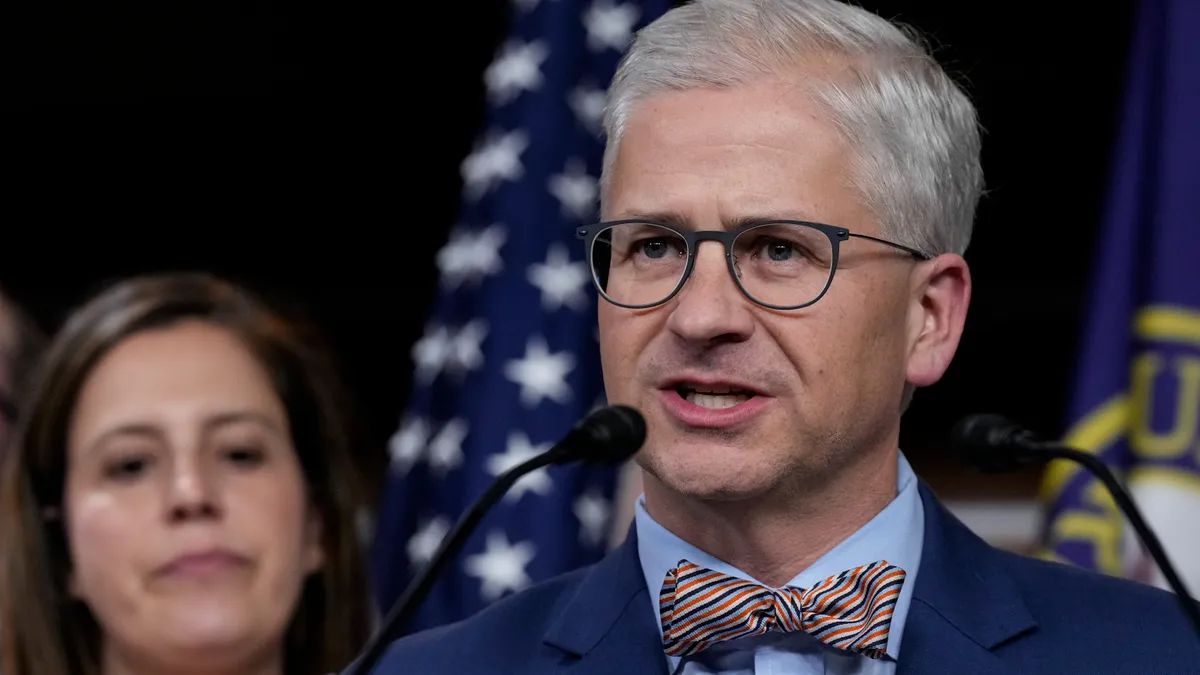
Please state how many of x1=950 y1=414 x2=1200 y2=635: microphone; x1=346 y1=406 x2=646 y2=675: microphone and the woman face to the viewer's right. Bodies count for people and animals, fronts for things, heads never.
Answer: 1

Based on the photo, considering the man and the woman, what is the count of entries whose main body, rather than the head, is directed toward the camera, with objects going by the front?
2

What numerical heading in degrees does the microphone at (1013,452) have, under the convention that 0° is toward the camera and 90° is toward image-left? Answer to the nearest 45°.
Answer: approximately 90°

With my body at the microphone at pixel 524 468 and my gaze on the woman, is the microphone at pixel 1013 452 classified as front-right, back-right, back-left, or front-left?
back-right

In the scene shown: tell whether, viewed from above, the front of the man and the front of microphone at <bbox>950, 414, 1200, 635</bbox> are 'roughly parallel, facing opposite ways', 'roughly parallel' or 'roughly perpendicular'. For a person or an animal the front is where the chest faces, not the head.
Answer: roughly perpendicular

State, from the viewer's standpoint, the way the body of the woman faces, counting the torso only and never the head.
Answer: toward the camera

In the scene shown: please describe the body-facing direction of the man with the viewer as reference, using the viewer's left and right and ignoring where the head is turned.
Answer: facing the viewer

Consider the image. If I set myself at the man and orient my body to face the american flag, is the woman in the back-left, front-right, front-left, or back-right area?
front-left

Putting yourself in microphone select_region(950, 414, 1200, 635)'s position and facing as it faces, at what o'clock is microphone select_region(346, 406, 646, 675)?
microphone select_region(346, 406, 646, 675) is roughly at 11 o'clock from microphone select_region(950, 414, 1200, 635).

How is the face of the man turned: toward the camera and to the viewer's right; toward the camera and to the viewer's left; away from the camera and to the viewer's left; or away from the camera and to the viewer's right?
toward the camera and to the viewer's left

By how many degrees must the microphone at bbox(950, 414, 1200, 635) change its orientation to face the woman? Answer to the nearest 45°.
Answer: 0° — it already faces them

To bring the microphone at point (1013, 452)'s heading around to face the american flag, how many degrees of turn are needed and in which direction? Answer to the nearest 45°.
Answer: approximately 45° to its right
